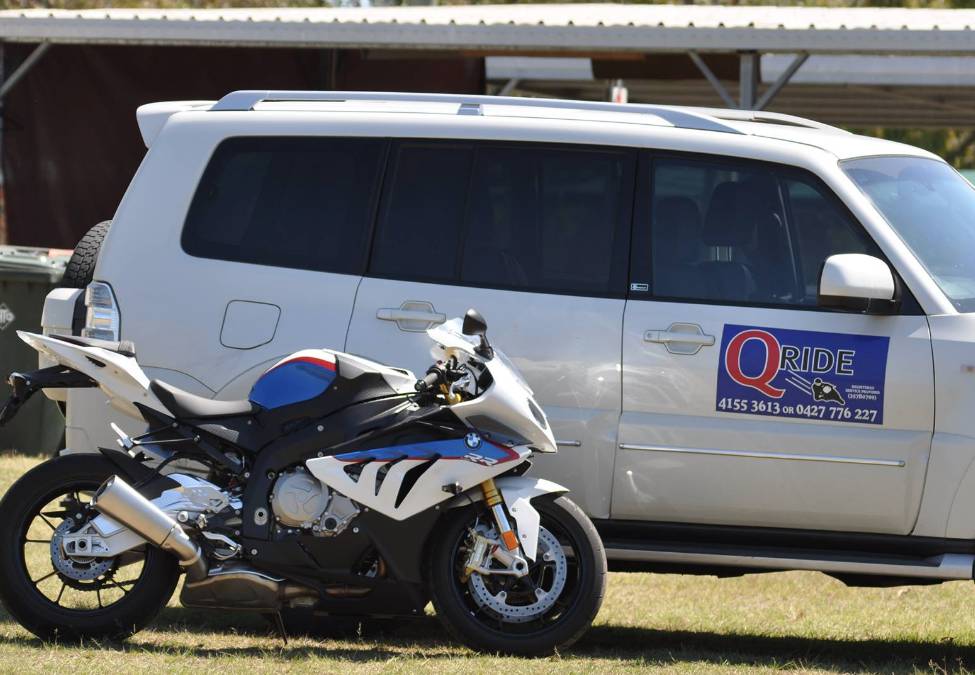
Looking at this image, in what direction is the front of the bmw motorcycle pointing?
to the viewer's right

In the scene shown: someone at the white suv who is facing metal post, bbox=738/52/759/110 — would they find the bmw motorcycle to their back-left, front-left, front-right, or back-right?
back-left

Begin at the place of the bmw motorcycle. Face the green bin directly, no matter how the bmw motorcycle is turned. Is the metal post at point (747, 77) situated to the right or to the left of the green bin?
right

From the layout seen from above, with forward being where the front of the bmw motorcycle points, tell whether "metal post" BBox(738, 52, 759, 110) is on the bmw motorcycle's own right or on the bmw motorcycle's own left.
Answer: on the bmw motorcycle's own left

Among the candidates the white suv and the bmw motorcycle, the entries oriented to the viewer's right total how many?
2

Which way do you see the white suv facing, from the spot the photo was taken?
facing to the right of the viewer

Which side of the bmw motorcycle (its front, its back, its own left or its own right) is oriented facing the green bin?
left

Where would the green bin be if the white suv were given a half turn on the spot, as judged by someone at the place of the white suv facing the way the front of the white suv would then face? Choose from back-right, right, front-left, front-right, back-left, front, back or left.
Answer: front-right

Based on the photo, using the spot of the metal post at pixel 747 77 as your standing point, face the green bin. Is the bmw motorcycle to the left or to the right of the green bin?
left

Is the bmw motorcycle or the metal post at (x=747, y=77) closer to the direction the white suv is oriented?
the metal post
